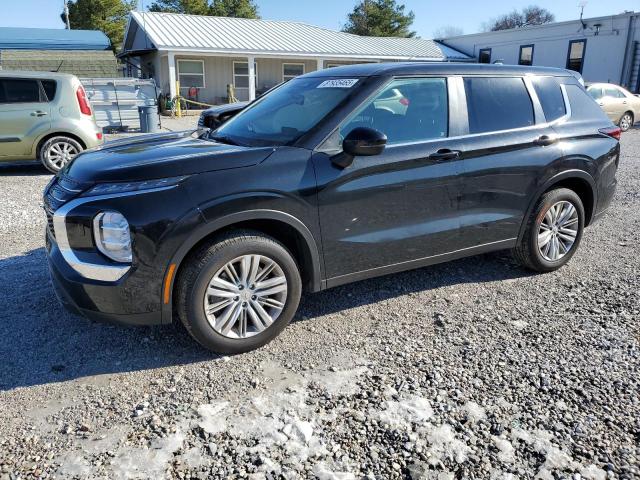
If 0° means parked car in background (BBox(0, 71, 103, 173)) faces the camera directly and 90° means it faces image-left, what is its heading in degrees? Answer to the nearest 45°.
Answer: approximately 90°

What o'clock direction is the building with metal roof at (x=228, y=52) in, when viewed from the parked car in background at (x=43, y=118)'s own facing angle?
The building with metal roof is roughly at 4 o'clock from the parked car in background.

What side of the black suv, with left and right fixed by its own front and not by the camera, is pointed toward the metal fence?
right

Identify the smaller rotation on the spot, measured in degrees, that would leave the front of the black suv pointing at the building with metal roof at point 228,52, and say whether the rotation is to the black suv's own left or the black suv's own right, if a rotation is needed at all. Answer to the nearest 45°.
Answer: approximately 135° to the black suv's own right

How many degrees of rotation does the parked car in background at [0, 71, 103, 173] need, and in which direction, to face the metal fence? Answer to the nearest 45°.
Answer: approximately 90° to its right

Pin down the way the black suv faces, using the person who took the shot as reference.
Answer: facing the viewer and to the left of the viewer

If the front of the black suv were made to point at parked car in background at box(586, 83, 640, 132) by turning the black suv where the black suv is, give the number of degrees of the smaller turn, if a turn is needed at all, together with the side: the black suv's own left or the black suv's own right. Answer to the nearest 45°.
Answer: approximately 180°

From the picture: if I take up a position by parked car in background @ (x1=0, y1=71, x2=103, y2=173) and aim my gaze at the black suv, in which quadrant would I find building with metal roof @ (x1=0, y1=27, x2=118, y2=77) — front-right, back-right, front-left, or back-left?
back-left

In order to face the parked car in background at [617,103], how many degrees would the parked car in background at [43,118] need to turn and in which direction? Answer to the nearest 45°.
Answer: approximately 180°

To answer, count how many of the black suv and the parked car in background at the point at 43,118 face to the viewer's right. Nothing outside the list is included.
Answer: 0
